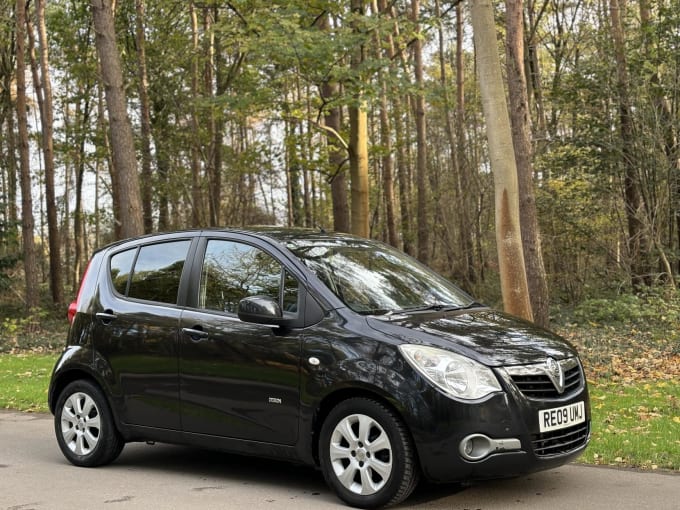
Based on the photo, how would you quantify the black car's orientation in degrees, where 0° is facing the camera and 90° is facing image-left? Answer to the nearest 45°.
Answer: approximately 315°
